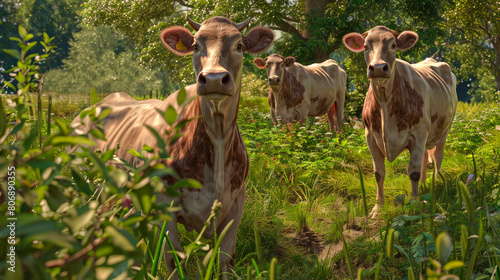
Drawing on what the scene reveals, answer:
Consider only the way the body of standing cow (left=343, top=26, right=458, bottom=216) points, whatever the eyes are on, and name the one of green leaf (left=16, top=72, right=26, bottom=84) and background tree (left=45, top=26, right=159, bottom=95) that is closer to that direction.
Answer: the green leaf

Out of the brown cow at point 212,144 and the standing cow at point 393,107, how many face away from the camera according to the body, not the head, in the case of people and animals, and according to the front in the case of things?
0

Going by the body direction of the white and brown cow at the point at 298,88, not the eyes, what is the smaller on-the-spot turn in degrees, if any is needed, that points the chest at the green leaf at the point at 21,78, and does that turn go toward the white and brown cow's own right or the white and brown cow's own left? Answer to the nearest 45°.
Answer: approximately 45° to the white and brown cow's own left

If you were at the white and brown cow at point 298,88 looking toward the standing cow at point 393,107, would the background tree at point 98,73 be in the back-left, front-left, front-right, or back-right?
back-right

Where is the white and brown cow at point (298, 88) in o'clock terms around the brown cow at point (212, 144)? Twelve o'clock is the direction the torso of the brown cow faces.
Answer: The white and brown cow is roughly at 8 o'clock from the brown cow.

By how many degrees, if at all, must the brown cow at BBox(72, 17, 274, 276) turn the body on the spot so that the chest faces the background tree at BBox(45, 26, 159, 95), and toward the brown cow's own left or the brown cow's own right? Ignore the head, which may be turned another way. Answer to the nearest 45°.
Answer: approximately 135° to the brown cow's own left

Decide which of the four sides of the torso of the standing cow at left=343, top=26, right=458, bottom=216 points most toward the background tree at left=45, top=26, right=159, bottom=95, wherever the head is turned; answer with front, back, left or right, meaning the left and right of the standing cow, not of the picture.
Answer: right

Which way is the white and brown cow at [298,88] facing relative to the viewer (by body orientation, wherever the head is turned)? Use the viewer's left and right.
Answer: facing the viewer and to the left of the viewer

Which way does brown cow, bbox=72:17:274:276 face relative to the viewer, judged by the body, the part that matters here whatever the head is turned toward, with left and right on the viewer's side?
facing the viewer and to the right of the viewer

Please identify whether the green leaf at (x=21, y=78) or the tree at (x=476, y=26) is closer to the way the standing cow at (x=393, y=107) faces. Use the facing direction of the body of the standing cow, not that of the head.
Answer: the green leaf

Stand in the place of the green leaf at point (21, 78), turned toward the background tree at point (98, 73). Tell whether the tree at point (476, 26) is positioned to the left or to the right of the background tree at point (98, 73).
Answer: right

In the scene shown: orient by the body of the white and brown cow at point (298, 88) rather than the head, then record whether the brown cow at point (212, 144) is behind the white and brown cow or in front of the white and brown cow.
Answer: in front

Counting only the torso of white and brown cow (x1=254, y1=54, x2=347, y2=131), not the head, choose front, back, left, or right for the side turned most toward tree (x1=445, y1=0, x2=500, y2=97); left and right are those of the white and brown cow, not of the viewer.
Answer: back

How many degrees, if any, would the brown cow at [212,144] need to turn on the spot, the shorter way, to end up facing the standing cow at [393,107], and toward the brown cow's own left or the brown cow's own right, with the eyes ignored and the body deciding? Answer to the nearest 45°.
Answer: approximately 90° to the brown cow's own left

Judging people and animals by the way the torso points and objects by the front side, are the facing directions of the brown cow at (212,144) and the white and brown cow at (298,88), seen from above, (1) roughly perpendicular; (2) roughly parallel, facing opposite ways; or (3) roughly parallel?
roughly perpendicular
